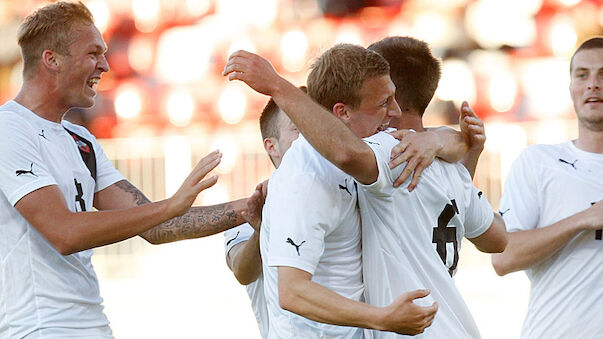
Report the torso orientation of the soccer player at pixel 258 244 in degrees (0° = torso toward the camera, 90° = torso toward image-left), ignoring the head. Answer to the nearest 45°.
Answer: approximately 270°

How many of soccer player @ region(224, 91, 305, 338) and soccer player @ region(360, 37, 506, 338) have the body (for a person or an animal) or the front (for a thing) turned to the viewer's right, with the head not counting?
1

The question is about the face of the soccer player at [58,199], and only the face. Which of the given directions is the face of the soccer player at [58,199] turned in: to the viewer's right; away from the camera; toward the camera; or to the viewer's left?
to the viewer's right

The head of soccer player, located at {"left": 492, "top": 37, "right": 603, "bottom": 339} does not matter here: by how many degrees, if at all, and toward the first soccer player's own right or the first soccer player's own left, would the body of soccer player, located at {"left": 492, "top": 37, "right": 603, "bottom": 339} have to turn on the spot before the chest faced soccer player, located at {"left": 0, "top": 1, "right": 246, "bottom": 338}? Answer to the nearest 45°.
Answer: approximately 45° to the first soccer player's own right

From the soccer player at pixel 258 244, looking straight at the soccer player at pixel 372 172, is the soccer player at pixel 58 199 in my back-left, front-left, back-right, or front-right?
back-right

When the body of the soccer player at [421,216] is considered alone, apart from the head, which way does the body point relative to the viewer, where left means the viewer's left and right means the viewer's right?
facing away from the viewer and to the left of the viewer

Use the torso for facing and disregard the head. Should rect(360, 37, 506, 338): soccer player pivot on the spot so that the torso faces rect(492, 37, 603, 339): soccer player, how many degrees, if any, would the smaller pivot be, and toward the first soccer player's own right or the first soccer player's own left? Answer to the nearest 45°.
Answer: approximately 90° to the first soccer player's own right

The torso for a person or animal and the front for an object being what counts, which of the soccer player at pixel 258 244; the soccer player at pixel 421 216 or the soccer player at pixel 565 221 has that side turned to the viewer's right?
the soccer player at pixel 258 244

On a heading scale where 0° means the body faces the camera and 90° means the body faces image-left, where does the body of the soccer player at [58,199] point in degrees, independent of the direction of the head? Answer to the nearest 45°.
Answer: approximately 315°

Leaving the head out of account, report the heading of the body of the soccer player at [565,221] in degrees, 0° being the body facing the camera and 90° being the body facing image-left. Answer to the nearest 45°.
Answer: approximately 0°

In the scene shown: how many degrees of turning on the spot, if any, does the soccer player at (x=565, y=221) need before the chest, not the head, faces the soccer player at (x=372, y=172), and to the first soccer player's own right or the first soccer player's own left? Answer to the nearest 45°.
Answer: approximately 45° to the first soccer player's own right
